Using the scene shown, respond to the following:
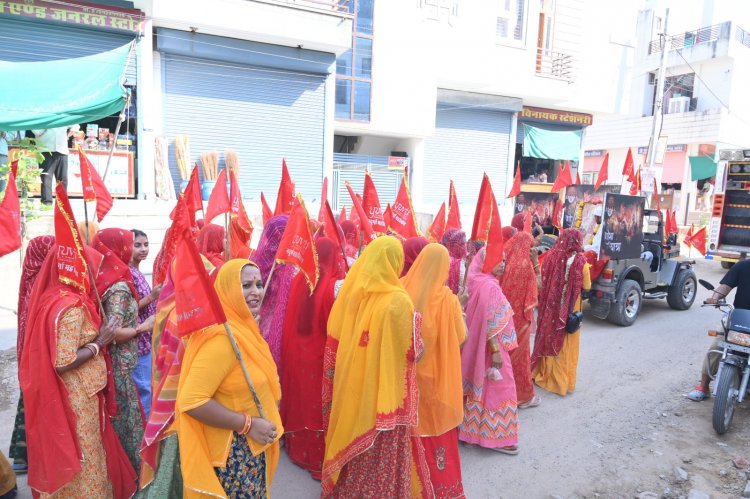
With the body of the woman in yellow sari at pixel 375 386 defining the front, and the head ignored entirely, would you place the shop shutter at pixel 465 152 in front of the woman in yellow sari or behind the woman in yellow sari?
in front

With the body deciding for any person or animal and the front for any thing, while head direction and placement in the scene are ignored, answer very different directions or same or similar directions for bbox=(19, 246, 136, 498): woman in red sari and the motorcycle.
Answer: very different directions

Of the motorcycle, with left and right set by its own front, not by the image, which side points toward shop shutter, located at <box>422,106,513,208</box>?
right

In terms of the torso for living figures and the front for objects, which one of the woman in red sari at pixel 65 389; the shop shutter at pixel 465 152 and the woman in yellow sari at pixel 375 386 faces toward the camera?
the shop shutter

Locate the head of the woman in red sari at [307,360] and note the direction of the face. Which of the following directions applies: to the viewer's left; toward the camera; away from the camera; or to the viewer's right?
away from the camera

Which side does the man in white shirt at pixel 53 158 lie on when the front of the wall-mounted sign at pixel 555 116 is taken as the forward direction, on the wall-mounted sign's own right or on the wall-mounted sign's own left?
on the wall-mounted sign's own right

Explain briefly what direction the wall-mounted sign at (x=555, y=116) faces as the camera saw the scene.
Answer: facing the viewer and to the right of the viewer

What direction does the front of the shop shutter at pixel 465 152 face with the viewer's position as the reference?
facing the viewer

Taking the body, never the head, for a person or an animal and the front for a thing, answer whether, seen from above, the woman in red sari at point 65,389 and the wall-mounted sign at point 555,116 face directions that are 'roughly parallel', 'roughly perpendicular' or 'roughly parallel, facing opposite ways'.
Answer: roughly perpendicular

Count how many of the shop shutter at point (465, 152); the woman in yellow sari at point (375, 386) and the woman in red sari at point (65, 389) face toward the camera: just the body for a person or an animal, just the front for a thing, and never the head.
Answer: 1

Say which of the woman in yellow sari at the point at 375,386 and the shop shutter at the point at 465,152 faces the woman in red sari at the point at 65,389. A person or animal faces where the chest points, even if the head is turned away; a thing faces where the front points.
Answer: the shop shutter

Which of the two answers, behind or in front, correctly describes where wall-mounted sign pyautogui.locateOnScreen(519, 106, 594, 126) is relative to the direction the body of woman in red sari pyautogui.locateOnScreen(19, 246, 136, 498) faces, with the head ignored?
in front

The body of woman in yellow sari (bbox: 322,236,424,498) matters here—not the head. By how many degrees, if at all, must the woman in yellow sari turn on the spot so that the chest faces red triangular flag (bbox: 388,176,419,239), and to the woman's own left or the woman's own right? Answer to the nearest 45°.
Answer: approximately 45° to the woman's own left

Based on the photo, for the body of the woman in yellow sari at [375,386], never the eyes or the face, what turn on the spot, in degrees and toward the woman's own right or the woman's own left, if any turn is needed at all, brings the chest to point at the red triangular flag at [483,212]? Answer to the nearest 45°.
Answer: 0° — they already face it

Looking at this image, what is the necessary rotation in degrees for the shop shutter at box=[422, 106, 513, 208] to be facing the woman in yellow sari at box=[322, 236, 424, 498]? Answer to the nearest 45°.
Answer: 0° — it already faces them

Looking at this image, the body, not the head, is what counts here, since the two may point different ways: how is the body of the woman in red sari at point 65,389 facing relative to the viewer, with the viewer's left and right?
facing to the right of the viewer

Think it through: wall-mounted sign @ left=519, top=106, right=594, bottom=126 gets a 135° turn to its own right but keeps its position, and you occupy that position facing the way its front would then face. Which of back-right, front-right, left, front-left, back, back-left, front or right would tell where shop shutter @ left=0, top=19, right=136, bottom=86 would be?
front-left
